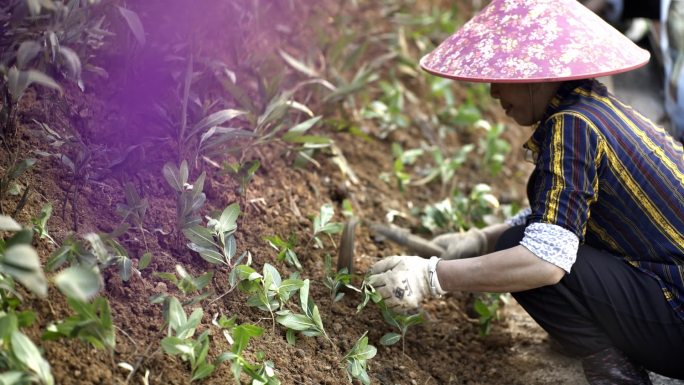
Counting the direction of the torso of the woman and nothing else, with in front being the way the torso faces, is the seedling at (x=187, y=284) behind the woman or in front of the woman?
in front

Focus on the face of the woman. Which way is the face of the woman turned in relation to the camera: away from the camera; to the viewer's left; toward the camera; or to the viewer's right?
to the viewer's left

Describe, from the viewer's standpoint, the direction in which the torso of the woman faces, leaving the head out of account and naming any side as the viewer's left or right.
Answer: facing to the left of the viewer

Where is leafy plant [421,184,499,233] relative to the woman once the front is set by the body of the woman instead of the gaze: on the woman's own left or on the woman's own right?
on the woman's own right

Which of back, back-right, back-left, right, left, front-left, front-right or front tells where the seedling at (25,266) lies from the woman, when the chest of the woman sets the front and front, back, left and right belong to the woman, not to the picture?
front-left

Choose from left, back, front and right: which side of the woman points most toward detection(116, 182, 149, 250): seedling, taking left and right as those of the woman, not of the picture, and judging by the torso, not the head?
front

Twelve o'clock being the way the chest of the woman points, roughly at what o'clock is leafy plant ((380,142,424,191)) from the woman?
The leafy plant is roughly at 2 o'clock from the woman.

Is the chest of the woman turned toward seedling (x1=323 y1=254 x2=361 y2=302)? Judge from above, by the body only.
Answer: yes

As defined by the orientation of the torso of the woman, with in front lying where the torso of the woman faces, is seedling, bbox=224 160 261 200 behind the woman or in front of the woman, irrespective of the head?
in front

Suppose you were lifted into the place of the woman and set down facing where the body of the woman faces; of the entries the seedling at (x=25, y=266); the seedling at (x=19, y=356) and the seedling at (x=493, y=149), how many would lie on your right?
1

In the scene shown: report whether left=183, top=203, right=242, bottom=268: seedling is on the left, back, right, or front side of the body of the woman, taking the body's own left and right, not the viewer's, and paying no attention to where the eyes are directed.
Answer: front
